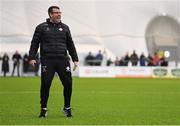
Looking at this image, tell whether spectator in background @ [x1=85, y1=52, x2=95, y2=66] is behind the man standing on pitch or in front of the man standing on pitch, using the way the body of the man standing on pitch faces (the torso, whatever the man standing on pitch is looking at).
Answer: behind

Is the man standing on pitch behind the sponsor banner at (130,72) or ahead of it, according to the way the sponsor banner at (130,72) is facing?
ahead

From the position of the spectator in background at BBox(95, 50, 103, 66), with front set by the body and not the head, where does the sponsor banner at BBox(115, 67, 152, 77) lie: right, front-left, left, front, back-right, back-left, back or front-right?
front-left

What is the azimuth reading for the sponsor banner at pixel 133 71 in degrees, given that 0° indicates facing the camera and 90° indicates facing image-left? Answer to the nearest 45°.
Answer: approximately 0°

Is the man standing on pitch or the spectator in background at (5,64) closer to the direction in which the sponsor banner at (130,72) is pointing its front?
the man standing on pitch

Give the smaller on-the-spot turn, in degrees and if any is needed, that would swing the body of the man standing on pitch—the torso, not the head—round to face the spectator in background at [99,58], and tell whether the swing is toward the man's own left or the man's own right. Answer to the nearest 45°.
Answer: approximately 180°

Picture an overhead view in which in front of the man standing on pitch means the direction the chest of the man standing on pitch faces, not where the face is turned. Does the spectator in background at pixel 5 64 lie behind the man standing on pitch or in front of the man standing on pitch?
behind

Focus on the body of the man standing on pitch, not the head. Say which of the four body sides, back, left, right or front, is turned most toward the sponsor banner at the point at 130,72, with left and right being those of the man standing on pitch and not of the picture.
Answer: back

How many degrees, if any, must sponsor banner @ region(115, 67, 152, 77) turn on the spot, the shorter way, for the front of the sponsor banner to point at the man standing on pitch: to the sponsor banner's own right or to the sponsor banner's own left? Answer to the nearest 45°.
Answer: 0° — it already faces them

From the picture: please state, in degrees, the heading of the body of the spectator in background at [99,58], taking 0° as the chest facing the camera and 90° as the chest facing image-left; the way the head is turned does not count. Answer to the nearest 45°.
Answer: approximately 0°

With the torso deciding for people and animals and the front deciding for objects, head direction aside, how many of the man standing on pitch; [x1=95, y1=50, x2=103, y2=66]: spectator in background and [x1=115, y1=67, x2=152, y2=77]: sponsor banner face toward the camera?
3
